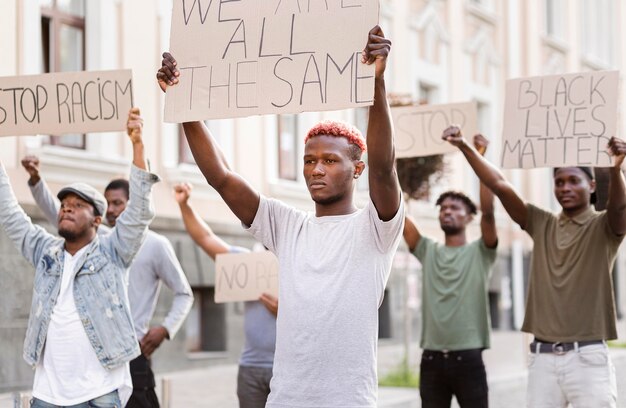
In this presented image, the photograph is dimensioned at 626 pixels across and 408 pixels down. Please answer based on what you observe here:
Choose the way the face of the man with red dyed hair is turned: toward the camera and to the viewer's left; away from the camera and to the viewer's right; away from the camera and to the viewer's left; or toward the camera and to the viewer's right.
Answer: toward the camera and to the viewer's left

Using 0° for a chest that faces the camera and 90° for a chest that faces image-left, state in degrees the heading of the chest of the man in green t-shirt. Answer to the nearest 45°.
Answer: approximately 0°

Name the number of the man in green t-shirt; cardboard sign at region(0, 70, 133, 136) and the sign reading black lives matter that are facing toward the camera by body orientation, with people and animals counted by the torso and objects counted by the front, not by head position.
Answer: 3

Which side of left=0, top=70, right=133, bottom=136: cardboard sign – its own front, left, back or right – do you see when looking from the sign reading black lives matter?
left

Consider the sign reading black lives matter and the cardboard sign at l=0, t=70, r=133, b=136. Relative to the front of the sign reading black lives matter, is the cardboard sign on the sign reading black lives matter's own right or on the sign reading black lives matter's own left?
on the sign reading black lives matter's own right

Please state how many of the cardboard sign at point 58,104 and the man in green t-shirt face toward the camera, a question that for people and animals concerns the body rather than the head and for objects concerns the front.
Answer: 2

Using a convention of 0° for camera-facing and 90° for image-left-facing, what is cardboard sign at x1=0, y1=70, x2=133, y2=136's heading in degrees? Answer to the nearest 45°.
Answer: approximately 0°

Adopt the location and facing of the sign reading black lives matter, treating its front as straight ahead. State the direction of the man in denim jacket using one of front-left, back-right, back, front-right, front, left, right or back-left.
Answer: front-right

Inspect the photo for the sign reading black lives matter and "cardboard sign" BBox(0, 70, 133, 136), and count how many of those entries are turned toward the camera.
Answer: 2
